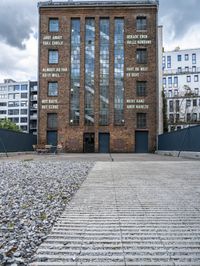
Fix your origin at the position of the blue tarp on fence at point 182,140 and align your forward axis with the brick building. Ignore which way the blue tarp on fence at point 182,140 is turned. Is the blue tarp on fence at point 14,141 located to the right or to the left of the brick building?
left

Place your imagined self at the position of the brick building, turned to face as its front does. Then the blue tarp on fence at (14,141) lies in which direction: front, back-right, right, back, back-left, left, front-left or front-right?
front-right

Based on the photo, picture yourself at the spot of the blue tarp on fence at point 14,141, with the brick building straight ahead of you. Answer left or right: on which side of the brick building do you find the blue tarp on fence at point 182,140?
right

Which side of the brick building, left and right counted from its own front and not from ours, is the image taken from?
front

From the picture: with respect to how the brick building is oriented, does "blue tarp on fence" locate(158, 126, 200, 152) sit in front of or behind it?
in front
